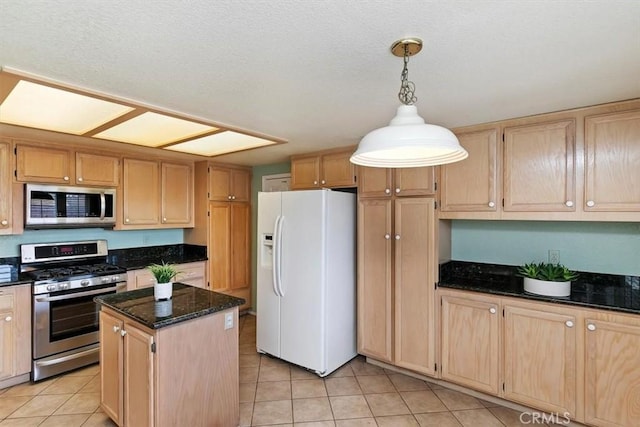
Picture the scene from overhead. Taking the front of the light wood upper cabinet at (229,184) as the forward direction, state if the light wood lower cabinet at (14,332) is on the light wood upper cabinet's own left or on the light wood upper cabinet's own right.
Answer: on the light wood upper cabinet's own right

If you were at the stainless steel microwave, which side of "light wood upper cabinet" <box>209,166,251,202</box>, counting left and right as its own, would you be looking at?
right

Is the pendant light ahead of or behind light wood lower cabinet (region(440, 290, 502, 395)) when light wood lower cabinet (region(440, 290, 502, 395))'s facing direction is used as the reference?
ahead

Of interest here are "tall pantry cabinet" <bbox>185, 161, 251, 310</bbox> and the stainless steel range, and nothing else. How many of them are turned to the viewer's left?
0

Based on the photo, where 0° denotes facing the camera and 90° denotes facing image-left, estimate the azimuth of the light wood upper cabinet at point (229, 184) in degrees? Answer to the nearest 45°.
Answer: approximately 315°

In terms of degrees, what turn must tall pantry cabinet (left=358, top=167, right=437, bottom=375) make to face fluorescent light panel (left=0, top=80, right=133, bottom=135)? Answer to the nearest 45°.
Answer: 0° — it already faces it

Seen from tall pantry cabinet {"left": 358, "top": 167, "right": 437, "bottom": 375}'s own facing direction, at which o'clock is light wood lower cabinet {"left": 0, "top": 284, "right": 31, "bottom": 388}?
The light wood lower cabinet is roughly at 1 o'clock from the tall pantry cabinet.
